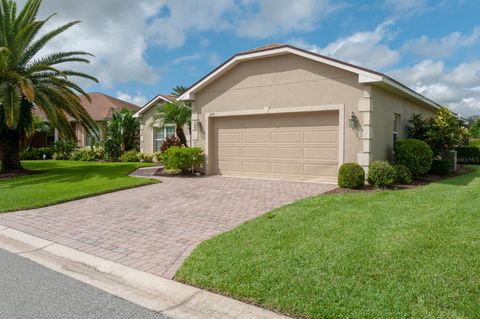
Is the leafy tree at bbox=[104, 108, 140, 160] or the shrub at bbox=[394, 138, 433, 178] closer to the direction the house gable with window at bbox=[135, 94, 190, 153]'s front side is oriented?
the leafy tree

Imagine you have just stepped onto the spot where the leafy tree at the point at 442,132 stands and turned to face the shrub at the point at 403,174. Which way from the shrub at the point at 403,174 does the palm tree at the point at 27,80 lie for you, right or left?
right

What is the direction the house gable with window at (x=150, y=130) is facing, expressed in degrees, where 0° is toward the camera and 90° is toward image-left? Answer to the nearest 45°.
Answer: approximately 0°

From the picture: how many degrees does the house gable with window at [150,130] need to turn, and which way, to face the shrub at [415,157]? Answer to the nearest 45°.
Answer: approximately 45° to its left

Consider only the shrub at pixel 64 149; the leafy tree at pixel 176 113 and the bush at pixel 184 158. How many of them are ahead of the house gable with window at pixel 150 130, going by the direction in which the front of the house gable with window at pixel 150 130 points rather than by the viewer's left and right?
2

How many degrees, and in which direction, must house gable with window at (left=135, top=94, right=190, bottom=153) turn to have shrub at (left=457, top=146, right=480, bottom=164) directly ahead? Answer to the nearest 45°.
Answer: approximately 90° to its left

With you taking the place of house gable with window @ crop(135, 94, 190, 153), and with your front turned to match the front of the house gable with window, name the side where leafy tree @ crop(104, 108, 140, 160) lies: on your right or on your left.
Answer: on your right
